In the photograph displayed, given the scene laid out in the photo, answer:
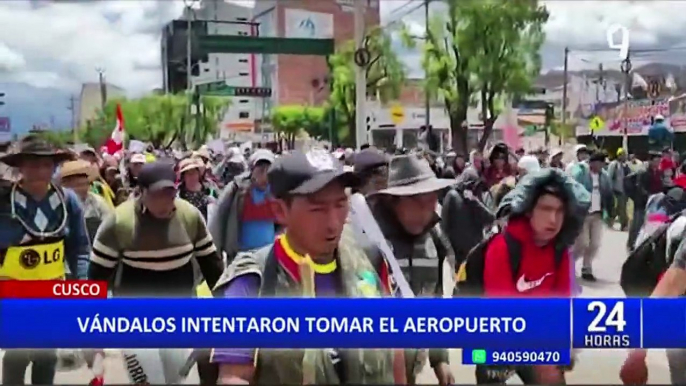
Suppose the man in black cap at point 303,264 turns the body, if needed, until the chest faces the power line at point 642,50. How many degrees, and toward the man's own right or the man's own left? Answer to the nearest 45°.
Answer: approximately 90° to the man's own left

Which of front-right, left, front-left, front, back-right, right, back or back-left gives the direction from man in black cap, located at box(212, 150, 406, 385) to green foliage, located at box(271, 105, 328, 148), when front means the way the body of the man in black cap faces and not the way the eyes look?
back-left

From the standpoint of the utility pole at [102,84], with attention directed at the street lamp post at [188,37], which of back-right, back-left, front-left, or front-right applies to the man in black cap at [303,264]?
front-right

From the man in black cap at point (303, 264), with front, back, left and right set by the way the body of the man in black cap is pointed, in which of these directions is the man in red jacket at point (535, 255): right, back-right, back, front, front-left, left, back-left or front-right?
left

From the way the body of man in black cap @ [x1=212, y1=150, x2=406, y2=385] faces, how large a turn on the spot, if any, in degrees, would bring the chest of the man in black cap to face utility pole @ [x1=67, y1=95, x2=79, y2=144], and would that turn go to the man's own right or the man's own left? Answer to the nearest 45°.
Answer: approximately 180°

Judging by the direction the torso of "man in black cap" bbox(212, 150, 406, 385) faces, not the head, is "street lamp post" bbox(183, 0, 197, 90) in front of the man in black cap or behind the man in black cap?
behind

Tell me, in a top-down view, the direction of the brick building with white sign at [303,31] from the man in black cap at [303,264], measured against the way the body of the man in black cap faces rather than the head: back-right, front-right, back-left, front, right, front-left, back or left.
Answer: back-left
